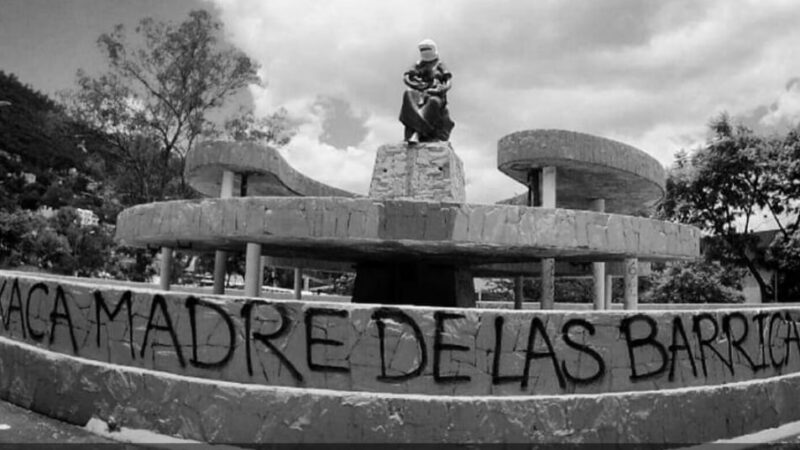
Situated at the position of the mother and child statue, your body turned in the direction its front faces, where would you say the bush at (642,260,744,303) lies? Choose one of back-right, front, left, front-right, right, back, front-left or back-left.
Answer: back-left

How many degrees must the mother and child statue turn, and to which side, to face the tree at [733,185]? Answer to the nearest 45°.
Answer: approximately 135° to its left

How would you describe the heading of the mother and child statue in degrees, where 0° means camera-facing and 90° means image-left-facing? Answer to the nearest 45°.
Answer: approximately 0°
